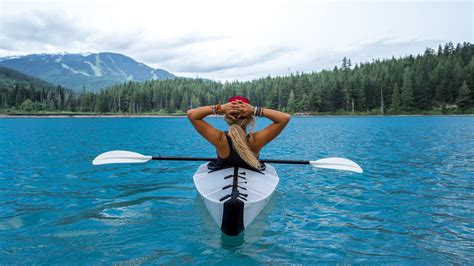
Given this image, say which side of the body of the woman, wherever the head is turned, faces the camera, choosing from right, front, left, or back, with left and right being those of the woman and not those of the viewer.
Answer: back

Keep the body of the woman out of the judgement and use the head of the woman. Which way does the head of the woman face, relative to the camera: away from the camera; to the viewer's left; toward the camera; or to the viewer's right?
away from the camera

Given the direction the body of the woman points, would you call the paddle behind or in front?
in front
